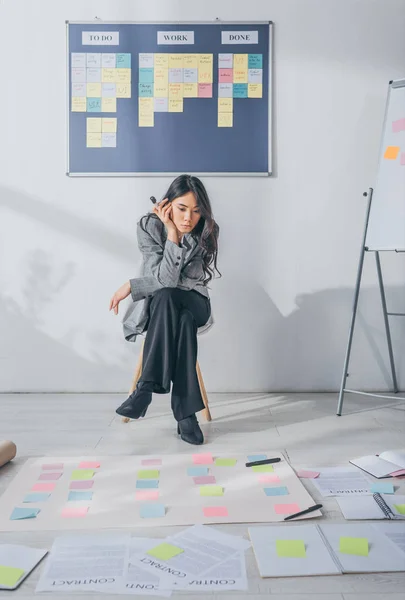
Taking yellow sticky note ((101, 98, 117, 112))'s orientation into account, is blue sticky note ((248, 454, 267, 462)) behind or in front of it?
in front

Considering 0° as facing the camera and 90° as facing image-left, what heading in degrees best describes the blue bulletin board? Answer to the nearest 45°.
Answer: approximately 0°

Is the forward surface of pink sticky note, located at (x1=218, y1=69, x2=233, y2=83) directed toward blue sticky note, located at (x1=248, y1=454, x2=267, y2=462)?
yes

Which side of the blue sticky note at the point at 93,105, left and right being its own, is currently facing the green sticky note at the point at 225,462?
front

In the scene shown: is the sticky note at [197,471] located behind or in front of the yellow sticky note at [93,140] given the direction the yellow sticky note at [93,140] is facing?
in front

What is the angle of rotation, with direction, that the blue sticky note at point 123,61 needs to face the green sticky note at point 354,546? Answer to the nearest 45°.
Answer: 0° — it already faces it

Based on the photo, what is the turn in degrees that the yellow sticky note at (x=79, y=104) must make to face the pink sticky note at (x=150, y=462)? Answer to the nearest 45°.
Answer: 0° — it already faces it

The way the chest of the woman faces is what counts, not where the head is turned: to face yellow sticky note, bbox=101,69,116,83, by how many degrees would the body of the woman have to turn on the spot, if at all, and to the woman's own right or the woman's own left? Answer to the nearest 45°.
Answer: approximately 180°
